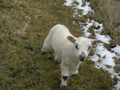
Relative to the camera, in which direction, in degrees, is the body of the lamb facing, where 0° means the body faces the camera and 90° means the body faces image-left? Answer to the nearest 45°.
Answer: approximately 315°
